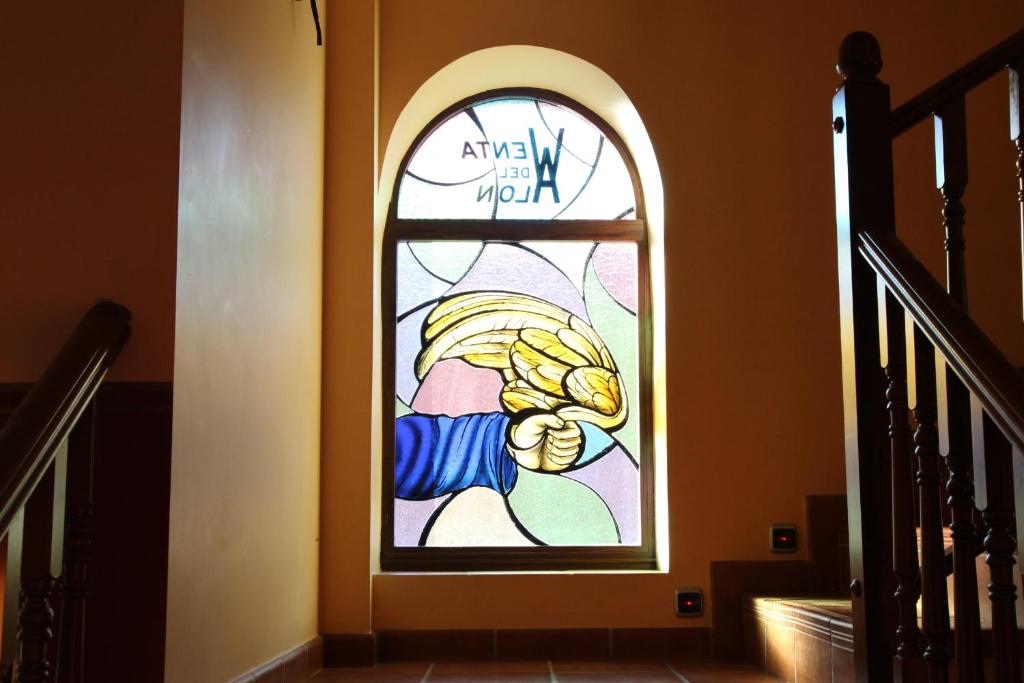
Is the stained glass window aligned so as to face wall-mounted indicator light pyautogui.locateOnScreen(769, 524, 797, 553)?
no

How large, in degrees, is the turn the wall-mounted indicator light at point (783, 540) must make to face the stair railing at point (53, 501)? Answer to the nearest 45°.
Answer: approximately 45° to its right

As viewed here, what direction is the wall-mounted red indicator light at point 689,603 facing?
toward the camera

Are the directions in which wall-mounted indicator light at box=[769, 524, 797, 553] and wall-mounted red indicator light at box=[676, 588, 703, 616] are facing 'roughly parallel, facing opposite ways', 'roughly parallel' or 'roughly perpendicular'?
roughly parallel

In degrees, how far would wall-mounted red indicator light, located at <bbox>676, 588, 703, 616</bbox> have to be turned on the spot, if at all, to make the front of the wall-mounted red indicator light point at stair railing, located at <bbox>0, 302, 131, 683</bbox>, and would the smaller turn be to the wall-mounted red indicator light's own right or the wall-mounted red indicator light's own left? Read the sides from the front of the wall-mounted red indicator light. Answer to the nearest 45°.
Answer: approximately 45° to the wall-mounted red indicator light's own right

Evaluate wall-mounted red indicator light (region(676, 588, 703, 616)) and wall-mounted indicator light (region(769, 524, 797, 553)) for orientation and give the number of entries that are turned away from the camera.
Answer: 0

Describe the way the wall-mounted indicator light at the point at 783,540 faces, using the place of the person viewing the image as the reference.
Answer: facing the viewer

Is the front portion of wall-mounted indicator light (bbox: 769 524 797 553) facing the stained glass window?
no

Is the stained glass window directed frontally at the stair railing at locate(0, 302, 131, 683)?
no
